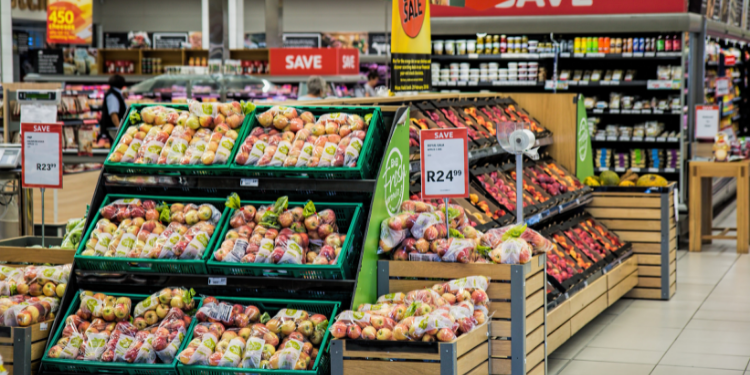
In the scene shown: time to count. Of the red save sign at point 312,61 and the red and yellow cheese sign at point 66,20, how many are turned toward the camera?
2

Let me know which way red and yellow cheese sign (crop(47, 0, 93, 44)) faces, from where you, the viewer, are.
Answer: facing the viewer

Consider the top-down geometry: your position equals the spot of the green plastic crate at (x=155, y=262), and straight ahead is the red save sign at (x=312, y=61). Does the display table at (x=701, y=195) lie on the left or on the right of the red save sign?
right

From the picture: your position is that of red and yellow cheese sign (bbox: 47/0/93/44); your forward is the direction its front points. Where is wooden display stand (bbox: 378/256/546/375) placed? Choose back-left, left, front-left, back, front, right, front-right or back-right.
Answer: front

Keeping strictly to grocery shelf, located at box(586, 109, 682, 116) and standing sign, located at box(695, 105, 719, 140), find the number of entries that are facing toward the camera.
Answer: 2

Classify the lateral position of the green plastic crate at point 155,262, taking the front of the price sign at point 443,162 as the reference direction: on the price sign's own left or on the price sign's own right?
on the price sign's own right

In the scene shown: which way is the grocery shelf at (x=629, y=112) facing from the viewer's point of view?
toward the camera

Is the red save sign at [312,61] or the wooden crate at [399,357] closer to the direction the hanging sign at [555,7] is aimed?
the wooden crate

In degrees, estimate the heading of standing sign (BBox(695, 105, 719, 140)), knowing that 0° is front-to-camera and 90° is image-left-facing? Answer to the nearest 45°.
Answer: approximately 0°

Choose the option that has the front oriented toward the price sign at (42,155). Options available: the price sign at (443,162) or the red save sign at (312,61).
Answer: the red save sign

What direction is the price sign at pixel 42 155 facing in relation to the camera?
toward the camera

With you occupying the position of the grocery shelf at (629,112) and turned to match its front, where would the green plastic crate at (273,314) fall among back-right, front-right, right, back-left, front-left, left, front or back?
front

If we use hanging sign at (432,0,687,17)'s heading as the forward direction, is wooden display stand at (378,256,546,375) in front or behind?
in front
